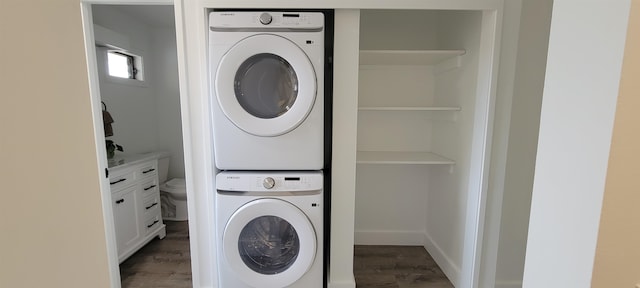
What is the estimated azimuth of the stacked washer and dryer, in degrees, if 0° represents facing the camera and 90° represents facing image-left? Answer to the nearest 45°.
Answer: approximately 0°

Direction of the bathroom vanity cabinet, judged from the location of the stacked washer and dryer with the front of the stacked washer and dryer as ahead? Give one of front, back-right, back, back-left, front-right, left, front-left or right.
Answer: back-right

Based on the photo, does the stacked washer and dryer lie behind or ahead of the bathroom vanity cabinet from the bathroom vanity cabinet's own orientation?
ahead

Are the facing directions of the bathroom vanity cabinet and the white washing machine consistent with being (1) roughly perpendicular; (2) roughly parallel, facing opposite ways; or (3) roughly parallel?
roughly perpendicular

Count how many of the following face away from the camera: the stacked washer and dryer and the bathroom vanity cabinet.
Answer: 0

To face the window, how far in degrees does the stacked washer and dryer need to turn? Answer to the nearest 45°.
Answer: approximately 135° to its right

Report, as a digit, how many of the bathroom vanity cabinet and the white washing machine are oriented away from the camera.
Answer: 0

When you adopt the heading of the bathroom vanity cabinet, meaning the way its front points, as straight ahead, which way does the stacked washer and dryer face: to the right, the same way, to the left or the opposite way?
to the right

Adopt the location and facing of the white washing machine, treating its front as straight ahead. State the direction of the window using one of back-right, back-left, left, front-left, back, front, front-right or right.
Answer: back-right

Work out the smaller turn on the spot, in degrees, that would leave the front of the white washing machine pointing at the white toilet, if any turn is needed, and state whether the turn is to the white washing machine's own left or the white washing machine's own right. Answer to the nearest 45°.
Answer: approximately 135° to the white washing machine's own right

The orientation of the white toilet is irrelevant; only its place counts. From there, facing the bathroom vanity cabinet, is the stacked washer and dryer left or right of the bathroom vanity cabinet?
left

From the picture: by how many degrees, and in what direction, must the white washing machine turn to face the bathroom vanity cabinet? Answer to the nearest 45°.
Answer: approximately 135° to its right

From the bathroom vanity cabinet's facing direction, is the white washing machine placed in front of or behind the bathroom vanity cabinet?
in front
